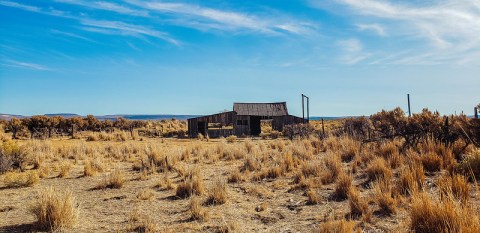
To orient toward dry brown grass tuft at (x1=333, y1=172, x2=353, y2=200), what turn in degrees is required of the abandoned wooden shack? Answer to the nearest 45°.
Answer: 0° — it already faces it

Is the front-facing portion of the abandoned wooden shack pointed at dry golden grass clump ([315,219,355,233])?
yes

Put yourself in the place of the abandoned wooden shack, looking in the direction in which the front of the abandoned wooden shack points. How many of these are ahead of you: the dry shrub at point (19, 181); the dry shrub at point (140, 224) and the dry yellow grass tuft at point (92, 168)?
3

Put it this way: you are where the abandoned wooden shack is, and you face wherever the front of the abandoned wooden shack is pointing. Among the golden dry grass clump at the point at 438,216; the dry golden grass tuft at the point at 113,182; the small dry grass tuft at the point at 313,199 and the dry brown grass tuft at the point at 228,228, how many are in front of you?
4

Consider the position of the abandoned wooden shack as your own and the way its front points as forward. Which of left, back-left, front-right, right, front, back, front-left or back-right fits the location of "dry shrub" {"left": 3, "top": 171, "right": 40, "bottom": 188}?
front

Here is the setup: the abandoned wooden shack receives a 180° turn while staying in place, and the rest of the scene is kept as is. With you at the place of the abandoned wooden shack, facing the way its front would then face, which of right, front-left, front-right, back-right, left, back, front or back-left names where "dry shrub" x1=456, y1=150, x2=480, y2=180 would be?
back

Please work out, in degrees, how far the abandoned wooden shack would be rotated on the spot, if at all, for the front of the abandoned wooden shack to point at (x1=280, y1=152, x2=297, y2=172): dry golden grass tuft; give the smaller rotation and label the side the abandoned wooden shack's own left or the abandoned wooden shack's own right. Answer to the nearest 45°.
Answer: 0° — it already faces it

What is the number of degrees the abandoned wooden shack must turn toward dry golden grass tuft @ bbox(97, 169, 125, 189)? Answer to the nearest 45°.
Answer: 0° — it already faces it

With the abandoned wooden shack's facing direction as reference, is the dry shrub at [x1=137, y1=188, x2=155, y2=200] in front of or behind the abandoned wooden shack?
in front

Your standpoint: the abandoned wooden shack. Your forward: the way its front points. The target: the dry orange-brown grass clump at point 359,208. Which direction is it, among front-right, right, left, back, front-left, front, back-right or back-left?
front

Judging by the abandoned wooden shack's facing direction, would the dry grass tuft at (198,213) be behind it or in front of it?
in front

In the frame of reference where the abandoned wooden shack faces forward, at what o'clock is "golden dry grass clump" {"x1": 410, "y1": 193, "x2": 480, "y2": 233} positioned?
The golden dry grass clump is roughly at 12 o'clock from the abandoned wooden shack.

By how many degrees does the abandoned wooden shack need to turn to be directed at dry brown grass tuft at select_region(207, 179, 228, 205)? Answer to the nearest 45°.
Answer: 0° — it already faces it

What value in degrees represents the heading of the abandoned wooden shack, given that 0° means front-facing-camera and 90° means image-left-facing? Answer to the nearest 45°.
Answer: approximately 0°

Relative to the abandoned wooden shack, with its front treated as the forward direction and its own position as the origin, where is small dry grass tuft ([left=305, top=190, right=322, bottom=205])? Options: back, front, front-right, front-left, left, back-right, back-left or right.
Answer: front

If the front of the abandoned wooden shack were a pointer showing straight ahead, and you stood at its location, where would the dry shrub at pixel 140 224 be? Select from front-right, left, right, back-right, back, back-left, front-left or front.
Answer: front

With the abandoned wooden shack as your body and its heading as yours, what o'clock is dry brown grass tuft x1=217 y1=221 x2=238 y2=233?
The dry brown grass tuft is roughly at 12 o'clock from the abandoned wooden shack.
